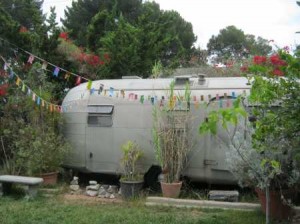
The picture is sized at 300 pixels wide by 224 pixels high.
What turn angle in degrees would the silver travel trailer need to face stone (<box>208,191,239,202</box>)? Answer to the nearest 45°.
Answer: approximately 45° to its right

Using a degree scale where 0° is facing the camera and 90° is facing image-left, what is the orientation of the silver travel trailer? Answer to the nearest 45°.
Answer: approximately 270°
